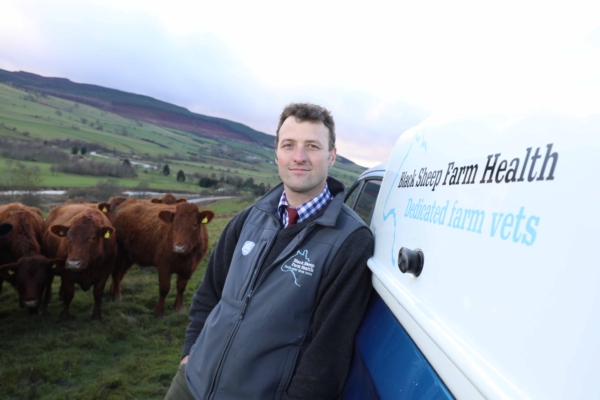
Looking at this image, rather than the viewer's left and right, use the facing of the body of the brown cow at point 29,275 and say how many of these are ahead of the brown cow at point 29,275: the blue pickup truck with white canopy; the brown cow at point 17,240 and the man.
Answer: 2

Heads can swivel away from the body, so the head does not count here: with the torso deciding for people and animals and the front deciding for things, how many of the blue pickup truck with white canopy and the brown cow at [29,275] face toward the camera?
1

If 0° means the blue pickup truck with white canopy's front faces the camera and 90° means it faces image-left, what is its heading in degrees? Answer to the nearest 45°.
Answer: approximately 135°

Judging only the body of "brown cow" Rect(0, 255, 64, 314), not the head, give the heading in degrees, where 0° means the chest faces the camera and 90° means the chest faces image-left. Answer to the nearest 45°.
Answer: approximately 0°

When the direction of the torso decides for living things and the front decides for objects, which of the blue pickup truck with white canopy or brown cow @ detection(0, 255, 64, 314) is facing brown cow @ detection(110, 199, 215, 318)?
the blue pickup truck with white canopy

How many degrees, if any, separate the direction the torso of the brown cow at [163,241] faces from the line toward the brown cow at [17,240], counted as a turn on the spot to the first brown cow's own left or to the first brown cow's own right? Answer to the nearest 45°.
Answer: approximately 135° to the first brown cow's own right

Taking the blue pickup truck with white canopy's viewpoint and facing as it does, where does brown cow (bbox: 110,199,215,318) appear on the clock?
The brown cow is roughly at 12 o'clock from the blue pickup truck with white canopy.

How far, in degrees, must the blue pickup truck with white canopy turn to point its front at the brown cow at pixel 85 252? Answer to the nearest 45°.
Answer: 0° — it already faces it

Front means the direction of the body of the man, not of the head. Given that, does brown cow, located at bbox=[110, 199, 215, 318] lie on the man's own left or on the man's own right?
on the man's own right
